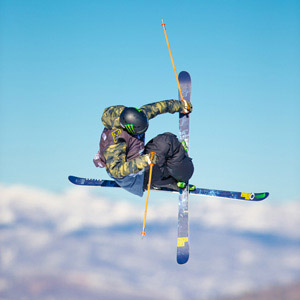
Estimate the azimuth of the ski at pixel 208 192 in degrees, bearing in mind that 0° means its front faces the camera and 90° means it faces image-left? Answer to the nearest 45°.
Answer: approximately 270°

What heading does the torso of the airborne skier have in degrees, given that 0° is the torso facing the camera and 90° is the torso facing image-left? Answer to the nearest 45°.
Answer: approximately 270°
